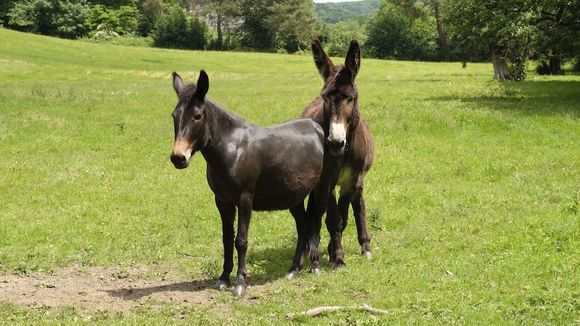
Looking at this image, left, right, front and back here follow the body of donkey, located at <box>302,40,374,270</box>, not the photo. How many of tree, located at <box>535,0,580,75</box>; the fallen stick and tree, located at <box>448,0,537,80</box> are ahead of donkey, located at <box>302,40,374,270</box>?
1

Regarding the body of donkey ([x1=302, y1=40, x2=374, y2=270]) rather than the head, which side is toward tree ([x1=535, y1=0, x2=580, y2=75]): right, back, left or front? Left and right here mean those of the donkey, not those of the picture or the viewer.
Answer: back

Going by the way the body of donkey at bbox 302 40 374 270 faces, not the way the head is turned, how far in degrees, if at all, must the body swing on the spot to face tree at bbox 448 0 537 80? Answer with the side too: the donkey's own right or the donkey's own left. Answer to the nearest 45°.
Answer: approximately 180°

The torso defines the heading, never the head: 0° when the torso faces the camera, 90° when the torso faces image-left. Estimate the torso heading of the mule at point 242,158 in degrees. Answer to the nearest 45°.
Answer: approximately 45°

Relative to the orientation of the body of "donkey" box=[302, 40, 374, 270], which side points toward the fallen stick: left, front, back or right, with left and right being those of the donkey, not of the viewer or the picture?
front

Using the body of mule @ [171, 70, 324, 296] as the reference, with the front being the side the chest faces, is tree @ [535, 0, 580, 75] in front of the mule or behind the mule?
behind

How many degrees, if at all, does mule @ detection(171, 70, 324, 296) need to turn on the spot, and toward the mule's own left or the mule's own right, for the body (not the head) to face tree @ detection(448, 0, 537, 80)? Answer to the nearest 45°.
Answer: approximately 180°

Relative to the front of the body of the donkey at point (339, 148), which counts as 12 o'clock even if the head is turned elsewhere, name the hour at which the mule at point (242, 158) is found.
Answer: the mule at point (242, 158) is roughly at 2 o'clock from the donkey at point (339, 148).

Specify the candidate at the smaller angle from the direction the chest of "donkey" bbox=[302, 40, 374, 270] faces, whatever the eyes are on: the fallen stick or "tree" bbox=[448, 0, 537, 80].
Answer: the fallen stick

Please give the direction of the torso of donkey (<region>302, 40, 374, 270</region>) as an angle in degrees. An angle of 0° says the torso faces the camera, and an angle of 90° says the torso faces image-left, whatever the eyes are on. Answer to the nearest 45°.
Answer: approximately 0°

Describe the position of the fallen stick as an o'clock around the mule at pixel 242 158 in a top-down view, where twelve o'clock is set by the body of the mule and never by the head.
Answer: The fallen stick is roughly at 9 o'clock from the mule.
